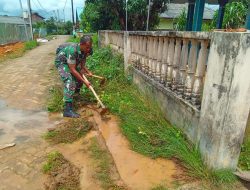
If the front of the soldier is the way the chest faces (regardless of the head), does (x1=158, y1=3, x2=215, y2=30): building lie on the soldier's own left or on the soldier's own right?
on the soldier's own left

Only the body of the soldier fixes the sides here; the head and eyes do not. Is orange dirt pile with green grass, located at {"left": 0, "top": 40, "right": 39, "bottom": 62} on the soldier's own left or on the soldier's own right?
on the soldier's own left

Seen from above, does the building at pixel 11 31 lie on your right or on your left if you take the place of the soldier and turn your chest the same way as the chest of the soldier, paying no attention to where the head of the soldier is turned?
on your left

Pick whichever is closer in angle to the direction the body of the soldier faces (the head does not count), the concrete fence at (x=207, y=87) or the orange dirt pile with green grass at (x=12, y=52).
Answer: the concrete fence

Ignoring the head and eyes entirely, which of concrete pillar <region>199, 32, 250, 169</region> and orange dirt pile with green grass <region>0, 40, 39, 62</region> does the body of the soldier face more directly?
the concrete pillar

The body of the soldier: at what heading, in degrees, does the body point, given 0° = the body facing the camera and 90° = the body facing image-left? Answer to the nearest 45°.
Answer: approximately 270°

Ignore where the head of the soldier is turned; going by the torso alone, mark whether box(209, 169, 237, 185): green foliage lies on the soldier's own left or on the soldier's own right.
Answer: on the soldier's own right

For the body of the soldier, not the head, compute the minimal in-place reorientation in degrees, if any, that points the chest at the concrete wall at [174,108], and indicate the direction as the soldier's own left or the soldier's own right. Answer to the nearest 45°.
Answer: approximately 45° to the soldier's own right

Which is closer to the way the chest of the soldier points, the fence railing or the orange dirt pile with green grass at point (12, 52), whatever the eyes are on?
the fence railing
